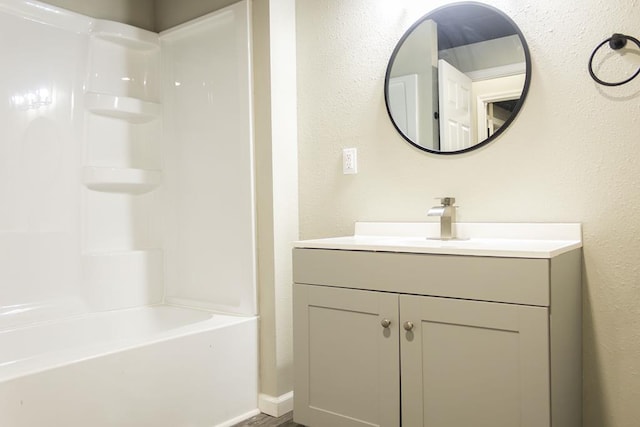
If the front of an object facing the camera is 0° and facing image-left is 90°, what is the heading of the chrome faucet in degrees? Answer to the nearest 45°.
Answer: approximately 45°

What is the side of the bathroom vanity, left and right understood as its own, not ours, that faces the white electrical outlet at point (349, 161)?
right

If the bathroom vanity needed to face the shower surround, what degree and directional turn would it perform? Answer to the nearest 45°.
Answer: approximately 45° to its right

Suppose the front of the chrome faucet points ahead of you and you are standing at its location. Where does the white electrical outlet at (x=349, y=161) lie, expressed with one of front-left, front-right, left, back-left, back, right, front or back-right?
right

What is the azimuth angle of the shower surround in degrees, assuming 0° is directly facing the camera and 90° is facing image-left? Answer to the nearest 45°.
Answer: approximately 315°

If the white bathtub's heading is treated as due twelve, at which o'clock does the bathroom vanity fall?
The bathroom vanity is roughly at 12 o'clock from the white bathtub.
